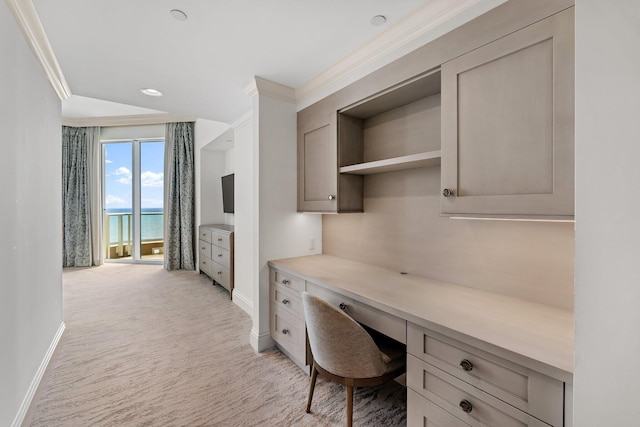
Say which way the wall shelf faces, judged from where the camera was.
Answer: facing the viewer and to the left of the viewer

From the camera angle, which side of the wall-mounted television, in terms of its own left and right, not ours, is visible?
left

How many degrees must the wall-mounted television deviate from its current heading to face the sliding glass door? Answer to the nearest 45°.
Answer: approximately 45° to its right

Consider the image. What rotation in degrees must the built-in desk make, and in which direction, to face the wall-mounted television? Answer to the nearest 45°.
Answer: approximately 90° to its right

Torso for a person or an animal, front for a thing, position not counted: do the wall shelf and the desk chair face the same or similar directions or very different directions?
very different directions

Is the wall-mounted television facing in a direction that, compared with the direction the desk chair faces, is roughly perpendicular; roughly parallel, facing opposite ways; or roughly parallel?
roughly parallel, facing opposite ways

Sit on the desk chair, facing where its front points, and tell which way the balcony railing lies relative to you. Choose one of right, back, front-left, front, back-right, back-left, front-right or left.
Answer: left

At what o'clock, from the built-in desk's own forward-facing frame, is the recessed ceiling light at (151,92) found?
The recessed ceiling light is roughly at 2 o'clock from the built-in desk.

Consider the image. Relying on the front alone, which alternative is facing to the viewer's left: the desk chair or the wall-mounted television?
the wall-mounted television

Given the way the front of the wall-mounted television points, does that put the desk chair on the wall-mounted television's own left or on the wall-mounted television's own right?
on the wall-mounted television's own left

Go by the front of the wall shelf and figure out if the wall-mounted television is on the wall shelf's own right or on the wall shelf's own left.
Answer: on the wall shelf's own right

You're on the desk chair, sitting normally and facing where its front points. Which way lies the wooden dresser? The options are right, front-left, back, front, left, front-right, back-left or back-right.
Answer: left

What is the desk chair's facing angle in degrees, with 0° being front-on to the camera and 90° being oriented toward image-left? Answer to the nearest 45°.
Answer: approximately 225°

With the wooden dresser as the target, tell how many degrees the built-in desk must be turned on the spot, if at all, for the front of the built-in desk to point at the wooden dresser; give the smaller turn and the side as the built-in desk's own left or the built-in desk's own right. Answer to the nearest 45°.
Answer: approximately 90° to the built-in desk's own right

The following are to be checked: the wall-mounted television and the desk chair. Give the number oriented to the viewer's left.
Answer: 1
